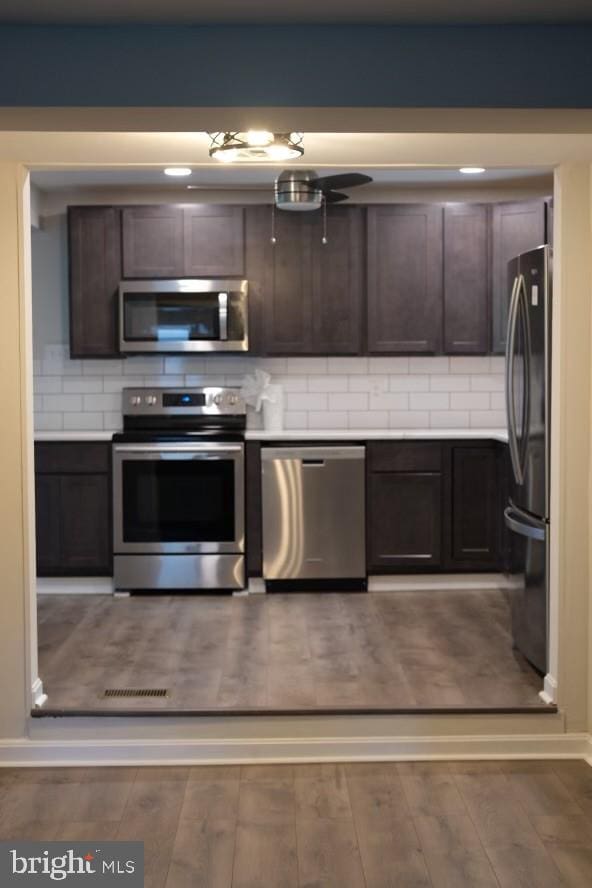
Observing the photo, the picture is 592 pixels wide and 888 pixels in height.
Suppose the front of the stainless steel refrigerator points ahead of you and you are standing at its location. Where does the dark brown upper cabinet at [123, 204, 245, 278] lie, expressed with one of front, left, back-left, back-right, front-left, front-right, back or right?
front-right

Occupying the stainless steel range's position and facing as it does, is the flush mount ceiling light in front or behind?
in front

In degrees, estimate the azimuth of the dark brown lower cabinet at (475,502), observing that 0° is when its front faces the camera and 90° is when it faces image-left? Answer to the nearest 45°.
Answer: approximately 0°

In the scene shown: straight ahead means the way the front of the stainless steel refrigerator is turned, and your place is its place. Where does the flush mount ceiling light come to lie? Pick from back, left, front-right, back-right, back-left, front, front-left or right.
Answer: front-left

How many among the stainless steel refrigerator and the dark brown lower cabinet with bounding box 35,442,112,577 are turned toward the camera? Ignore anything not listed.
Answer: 1

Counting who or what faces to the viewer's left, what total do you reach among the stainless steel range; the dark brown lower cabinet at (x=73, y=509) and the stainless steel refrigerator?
1

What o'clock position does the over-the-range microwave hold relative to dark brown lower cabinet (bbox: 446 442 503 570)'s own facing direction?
The over-the-range microwave is roughly at 3 o'clock from the dark brown lower cabinet.
